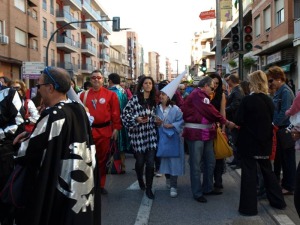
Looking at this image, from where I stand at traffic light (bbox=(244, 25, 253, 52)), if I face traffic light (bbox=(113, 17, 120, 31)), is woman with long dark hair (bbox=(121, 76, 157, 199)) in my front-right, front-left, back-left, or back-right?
back-left

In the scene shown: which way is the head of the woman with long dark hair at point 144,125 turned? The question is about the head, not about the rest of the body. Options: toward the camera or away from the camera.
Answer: toward the camera

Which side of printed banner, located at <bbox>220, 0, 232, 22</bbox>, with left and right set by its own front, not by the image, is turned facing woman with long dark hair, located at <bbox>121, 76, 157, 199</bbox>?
front

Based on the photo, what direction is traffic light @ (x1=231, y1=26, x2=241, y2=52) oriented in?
toward the camera

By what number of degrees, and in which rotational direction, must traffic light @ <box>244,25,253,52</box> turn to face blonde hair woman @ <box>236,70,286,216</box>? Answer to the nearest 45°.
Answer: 0° — it already faces them

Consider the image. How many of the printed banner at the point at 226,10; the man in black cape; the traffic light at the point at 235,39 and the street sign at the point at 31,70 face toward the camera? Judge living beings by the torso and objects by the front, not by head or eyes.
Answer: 3

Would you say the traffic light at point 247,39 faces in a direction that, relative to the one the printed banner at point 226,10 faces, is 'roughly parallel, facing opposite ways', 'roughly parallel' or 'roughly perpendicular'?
roughly parallel

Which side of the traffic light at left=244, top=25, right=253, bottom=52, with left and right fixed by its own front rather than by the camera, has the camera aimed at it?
front

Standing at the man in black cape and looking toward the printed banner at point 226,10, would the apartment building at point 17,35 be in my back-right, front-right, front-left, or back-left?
front-left

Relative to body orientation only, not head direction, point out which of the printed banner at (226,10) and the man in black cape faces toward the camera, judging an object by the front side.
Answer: the printed banner

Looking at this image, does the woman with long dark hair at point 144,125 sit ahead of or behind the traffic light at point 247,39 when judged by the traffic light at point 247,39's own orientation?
ahead

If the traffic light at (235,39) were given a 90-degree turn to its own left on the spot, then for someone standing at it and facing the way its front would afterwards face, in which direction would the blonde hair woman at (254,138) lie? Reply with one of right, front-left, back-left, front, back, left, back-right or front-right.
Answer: right

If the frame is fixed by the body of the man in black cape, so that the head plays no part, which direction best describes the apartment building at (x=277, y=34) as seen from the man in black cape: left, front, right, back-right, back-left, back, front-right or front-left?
right

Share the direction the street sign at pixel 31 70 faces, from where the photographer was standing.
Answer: facing the viewer
